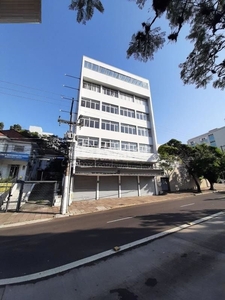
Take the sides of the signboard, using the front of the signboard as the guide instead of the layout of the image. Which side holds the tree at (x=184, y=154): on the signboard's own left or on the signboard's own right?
on the signboard's own left

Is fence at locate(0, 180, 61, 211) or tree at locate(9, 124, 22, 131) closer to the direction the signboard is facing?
the fence

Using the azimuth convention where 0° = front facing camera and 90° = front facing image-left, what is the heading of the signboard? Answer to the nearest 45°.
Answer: approximately 0°

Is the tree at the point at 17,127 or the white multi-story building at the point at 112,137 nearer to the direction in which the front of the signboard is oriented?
the white multi-story building

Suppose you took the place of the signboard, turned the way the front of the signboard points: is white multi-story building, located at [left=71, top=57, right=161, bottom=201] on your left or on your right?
on your left

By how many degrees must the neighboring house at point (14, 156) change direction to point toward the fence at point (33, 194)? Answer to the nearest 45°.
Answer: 0° — it already faces it

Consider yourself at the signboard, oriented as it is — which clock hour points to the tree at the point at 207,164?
The tree is roughly at 10 o'clock from the signboard.

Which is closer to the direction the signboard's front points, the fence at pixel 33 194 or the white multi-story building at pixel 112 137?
the fence

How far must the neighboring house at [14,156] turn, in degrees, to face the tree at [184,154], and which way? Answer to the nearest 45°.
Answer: approximately 45° to its left

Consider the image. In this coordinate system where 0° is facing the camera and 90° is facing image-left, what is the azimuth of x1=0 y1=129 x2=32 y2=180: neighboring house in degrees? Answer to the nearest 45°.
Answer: approximately 0°
